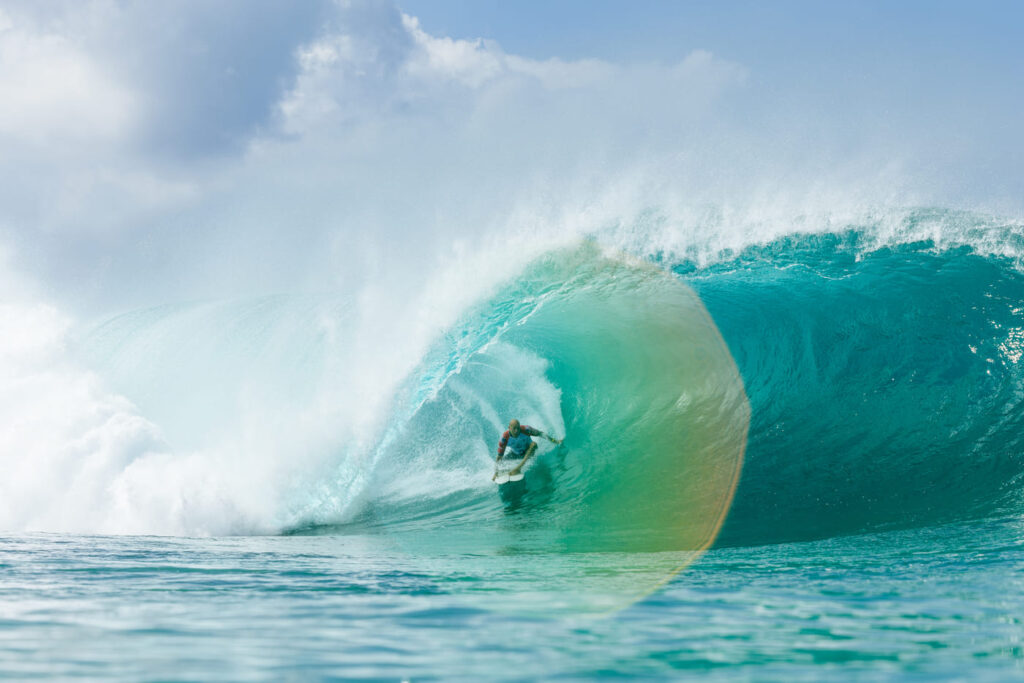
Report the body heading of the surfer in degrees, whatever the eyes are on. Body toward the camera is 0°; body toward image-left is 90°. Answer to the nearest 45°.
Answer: approximately 0°
